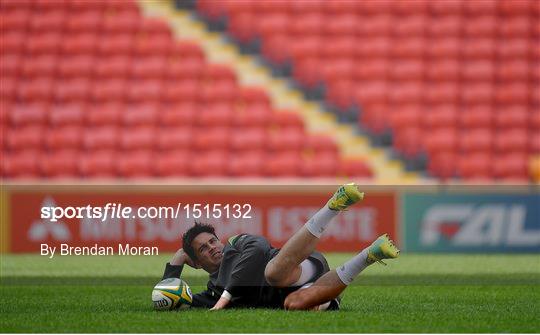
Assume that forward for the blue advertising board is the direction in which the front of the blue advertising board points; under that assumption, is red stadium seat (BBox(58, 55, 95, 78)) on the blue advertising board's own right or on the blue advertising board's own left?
on the blue advertising board's own right

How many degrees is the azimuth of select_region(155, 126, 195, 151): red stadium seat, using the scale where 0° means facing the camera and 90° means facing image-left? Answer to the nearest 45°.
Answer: approximately 0°

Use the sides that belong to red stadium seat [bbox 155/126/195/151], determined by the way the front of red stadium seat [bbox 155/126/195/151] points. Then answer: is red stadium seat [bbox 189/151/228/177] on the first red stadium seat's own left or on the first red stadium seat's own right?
on the first red stadium seat's own left

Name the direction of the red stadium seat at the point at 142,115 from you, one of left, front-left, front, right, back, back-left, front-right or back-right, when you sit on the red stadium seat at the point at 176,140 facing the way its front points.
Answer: back-right

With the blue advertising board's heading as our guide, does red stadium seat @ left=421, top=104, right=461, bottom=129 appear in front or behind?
behind

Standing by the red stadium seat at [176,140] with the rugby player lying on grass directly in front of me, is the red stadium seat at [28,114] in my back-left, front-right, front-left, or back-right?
back-right

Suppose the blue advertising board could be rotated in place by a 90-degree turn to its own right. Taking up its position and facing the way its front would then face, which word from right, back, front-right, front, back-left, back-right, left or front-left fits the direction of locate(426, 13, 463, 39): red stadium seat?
right

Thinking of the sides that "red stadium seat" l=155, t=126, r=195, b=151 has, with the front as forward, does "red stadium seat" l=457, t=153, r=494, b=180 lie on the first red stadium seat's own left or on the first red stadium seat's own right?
on the first red stadium seat's own left

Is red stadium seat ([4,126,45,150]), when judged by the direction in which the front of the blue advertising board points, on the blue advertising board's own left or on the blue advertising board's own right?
on the blue advertising board's own right

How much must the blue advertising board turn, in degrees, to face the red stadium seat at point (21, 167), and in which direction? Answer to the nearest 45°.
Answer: approximately 90° to its right

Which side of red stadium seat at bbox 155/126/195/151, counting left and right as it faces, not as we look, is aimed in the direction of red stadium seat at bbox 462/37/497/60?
left

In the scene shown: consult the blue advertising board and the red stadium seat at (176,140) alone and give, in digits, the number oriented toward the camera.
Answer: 2

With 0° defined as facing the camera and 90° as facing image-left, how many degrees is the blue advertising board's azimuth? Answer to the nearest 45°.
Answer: approximately 0°
